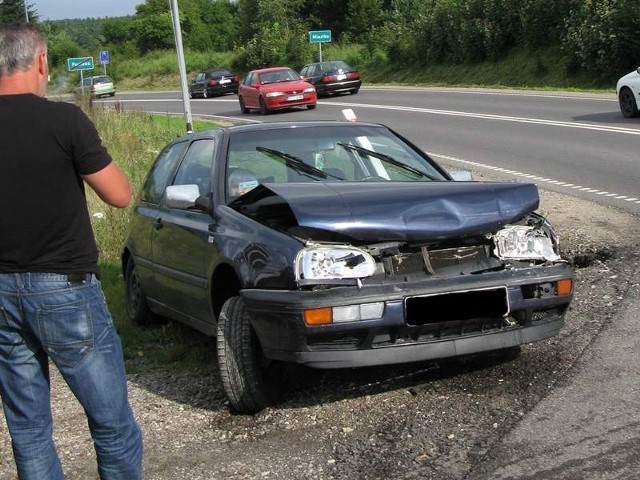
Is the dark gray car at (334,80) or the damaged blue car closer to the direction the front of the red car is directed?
the damaged blue car

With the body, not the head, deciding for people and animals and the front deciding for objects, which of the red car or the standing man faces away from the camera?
the standing man

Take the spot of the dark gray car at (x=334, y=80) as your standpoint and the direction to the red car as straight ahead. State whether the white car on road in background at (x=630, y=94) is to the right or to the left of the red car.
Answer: left

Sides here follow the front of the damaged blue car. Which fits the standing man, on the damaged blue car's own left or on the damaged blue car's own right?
on the damaged blue car's own right

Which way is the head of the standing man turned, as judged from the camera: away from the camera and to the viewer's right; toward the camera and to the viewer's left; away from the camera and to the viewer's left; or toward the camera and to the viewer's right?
away from the camera and to the viewer's right

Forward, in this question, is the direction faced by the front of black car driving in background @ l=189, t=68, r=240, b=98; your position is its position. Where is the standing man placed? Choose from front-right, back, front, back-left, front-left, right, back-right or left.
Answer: back-left

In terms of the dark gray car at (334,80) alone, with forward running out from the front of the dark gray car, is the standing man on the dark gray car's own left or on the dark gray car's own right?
on the dark gray car's own left

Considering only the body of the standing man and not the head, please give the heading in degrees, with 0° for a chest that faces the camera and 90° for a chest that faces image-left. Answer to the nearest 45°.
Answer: approximately 180°

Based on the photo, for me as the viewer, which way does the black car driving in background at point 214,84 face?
facing away from the viewer and to the left of the viewer

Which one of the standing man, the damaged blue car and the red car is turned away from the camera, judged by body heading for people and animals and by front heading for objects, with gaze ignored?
the standing man
